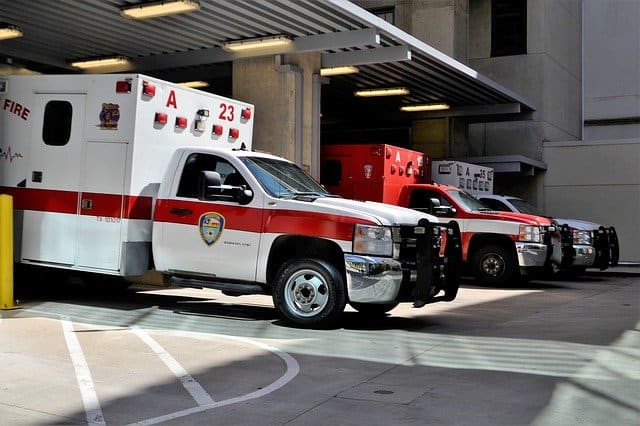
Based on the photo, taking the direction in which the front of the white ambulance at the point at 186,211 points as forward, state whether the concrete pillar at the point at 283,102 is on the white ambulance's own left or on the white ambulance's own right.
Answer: on the white ambulance's own left

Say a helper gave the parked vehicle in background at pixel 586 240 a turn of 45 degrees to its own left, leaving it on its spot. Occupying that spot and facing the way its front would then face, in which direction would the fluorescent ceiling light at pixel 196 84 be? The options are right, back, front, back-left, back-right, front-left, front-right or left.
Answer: back

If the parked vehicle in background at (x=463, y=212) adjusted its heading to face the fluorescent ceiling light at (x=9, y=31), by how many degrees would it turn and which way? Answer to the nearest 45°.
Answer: approximately 135° to its right

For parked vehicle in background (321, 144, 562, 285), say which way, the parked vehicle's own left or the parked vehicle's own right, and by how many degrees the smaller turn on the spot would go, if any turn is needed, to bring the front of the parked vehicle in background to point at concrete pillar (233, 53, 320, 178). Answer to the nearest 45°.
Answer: approximately 135° to the parked vehicle's own right

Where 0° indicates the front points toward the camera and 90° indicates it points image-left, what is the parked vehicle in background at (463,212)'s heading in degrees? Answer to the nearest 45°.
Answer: approximately 315°

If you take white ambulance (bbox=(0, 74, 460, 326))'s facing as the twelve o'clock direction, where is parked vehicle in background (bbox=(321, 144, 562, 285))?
The parked vehicle in background is roughly at 9 o'clock from the white ambulance.

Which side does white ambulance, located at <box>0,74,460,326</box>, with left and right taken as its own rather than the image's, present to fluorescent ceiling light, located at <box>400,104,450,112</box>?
left

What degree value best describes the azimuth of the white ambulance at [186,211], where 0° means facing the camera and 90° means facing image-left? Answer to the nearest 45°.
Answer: approximately 315°

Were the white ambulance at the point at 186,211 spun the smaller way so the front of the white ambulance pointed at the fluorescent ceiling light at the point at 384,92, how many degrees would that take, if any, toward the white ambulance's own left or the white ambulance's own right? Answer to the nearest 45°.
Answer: approximately 90° to the white ambulance's own left

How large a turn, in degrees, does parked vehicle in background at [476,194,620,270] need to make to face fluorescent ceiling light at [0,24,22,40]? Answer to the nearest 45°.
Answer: approximately 90° to its right
